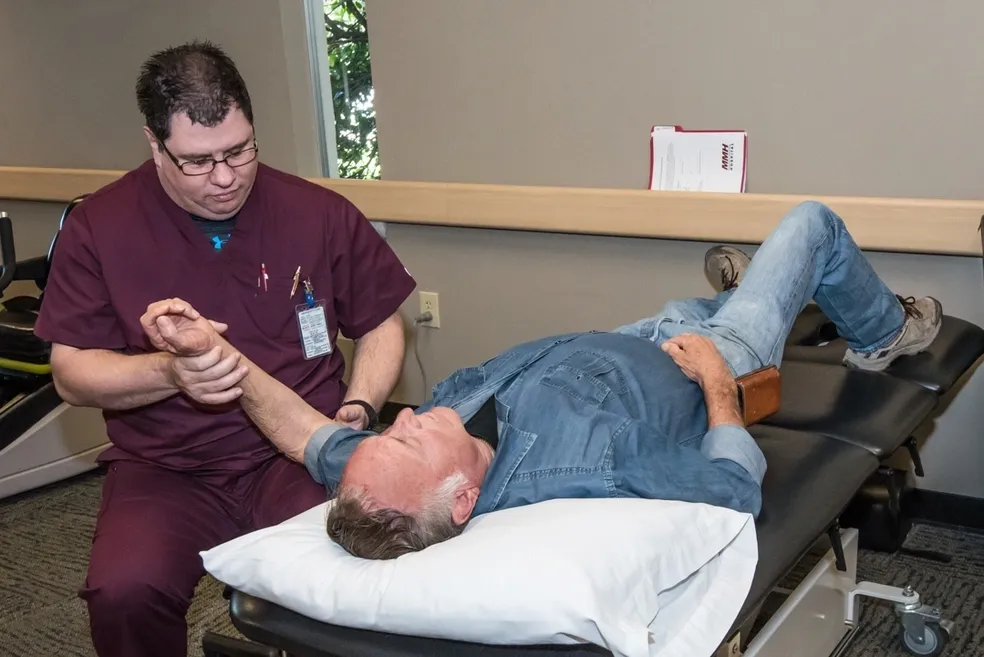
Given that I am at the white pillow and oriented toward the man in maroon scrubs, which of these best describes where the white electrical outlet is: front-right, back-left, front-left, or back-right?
front-right

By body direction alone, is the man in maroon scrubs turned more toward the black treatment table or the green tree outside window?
the black treatment table

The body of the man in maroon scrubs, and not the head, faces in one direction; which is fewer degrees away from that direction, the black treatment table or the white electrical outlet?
the black treatment table

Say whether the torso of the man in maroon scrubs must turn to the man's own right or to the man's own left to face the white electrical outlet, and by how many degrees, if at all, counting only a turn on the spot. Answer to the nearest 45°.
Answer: approximately 135° to the man's own left

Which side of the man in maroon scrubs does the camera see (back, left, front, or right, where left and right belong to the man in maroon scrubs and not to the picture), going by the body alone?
front

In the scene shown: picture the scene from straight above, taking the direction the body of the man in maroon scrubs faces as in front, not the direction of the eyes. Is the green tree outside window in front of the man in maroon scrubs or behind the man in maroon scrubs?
behind

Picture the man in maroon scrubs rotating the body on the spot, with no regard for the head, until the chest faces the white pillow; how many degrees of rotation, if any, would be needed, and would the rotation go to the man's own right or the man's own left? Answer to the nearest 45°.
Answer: approximately 45° to the man's own left

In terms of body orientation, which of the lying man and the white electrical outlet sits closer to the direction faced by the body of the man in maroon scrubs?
the lying man
